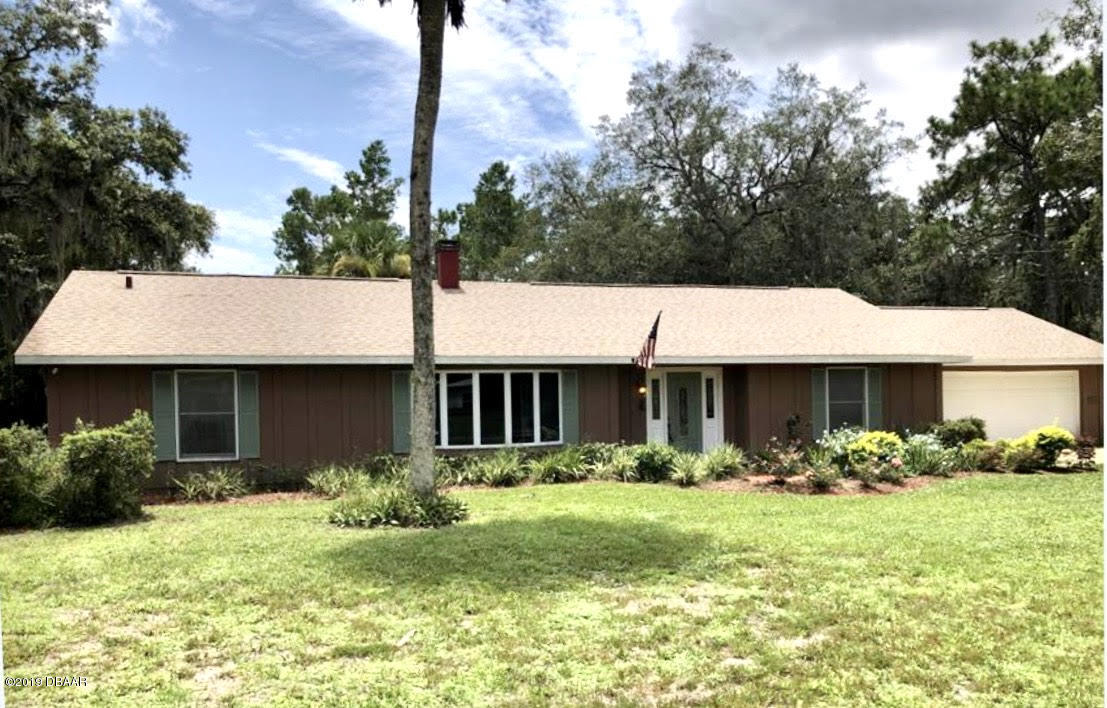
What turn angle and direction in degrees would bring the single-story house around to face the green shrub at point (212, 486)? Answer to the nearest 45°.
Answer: approximately 45° to its right

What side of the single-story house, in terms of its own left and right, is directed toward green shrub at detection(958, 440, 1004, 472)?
left

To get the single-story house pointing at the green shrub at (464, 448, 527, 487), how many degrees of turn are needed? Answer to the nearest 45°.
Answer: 0° — it already faces it

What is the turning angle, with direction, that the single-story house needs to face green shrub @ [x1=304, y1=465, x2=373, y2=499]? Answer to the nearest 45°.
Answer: approximately 45° to its right

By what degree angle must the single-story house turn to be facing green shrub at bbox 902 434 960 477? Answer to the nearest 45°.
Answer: approximately 90° to its left

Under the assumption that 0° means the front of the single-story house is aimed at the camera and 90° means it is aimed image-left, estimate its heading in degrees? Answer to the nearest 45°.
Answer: approximately 0°
